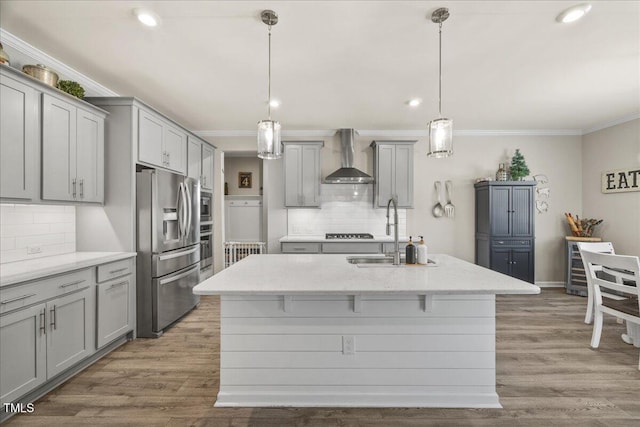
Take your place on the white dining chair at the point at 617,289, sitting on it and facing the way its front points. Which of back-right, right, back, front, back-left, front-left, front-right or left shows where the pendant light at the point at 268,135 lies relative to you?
back

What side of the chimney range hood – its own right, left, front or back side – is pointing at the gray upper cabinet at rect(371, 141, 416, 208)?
left

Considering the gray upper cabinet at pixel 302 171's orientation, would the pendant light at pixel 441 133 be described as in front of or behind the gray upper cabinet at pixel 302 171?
in front

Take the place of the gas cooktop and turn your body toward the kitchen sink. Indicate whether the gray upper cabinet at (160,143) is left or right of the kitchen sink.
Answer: right

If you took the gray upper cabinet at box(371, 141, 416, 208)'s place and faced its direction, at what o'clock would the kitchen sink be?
The kitchen sink is roughly at 12 o'clock from the gray upper cabinet.

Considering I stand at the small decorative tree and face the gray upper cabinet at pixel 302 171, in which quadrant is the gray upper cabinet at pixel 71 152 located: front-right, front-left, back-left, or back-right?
front-left

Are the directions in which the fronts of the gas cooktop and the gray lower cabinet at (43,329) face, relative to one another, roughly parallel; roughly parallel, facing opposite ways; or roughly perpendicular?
roughly perpendicular

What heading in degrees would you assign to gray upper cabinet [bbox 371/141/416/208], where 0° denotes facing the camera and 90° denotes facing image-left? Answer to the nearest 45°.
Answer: approximately 0°

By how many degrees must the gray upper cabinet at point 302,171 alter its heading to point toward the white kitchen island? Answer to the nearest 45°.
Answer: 0° — it already faces it

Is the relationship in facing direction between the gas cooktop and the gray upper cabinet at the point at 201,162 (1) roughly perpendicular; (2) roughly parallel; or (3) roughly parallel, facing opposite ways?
roughly perpendicular

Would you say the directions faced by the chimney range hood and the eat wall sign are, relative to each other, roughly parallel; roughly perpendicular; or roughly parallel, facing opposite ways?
roughly perpendicular

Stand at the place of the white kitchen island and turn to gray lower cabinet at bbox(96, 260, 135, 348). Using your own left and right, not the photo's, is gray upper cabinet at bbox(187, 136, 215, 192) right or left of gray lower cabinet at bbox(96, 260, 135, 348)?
right

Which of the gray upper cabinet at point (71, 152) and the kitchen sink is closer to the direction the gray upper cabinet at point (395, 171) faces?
the kitchen sink

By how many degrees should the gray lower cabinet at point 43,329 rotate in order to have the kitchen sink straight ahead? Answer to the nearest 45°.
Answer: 0° — it already faces it

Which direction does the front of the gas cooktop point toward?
toward the camera

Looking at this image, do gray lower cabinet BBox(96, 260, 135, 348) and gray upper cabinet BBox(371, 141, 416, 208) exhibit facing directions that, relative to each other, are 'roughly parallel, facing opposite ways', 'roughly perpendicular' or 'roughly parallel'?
roughly perpendicular
